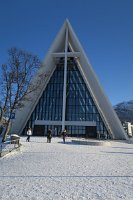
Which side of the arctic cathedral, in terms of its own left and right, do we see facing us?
front
